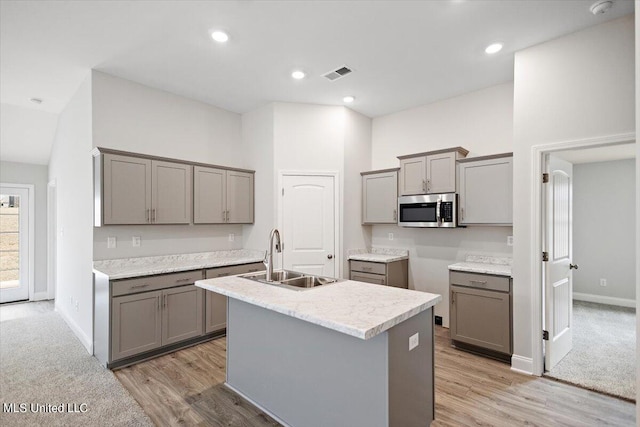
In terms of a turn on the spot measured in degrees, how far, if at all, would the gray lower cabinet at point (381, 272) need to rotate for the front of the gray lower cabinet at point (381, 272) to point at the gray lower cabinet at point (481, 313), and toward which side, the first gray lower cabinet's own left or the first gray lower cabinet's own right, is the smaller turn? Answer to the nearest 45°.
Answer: approximately 90° to the first gray lower cabinet's own left

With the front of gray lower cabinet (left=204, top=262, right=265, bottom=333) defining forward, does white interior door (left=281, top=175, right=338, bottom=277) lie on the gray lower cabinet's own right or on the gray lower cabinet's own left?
on the gray lower cabinet's own left

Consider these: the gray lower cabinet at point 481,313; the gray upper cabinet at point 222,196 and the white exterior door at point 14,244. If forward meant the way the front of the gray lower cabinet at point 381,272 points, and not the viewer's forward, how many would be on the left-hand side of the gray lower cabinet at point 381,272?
1

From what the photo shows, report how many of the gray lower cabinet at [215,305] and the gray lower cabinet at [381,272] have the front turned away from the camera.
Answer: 0

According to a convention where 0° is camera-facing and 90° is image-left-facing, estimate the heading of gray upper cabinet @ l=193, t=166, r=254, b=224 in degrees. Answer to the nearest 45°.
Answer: approximately 315°

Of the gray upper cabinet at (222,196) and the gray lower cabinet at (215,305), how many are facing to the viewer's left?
0
